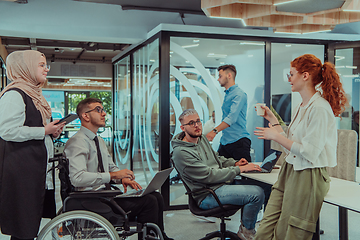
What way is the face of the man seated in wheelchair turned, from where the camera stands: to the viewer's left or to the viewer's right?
to the viewer's right

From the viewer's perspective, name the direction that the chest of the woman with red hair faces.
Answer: to the viewer's left

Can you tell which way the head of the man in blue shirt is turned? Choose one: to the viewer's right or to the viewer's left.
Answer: to the viewer's left

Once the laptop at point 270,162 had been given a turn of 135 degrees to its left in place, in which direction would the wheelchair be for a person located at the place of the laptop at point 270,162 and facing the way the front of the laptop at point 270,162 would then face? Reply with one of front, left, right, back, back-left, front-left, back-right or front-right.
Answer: back-right

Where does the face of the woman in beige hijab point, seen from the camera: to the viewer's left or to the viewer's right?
to the viewer's right

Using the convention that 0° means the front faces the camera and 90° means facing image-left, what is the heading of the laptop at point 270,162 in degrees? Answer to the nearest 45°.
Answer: approximately 45°

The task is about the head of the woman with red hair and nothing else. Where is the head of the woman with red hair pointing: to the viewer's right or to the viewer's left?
to the viewer's left

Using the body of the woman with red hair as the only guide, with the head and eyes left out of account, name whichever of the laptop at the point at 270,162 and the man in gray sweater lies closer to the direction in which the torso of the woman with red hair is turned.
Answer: the man in gray sweater

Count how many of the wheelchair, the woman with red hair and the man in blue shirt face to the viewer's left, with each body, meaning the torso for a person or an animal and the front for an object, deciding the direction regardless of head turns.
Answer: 2

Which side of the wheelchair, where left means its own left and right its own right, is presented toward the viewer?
right

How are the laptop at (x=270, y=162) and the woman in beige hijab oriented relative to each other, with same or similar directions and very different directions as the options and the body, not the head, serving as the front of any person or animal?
very different directions
